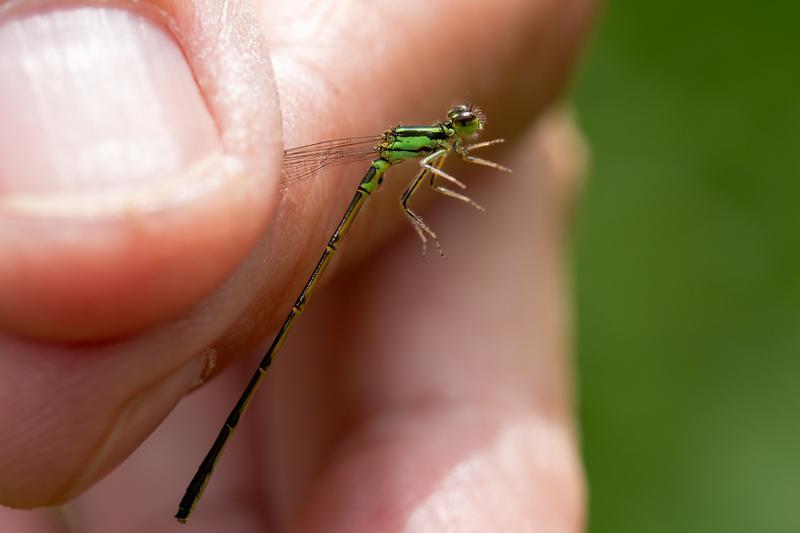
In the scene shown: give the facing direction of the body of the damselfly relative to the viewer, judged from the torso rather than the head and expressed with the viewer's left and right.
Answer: facing to the right of the viewer
